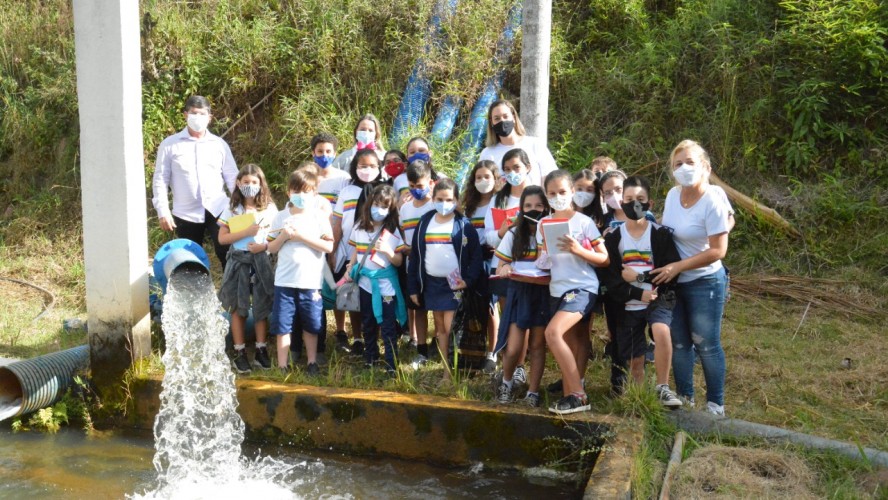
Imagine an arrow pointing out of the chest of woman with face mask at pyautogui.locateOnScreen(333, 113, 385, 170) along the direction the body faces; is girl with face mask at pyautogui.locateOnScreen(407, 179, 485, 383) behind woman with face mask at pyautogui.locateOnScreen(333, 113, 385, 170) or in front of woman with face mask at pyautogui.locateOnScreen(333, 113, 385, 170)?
in front

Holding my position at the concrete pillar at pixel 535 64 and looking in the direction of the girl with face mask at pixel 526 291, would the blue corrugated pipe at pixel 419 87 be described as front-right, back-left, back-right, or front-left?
back-right

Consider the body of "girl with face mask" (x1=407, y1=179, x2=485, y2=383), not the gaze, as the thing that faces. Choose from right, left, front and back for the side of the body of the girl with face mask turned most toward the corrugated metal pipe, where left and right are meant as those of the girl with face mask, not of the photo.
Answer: right

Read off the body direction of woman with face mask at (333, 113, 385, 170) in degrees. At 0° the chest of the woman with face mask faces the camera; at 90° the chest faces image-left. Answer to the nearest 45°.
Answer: approximately 0°

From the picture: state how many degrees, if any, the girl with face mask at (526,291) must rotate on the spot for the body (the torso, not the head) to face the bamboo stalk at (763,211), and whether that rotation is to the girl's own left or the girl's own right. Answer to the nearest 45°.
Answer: approximately 135° to the girl's own left

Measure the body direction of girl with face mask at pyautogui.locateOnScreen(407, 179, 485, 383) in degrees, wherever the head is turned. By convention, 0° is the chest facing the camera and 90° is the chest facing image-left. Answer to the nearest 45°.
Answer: approximately 0°

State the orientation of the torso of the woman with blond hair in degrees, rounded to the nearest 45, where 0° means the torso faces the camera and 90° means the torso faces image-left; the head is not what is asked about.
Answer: approximately 45°

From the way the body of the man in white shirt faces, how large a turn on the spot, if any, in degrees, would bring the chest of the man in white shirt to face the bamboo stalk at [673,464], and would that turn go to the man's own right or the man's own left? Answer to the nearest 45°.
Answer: approximately 45° to the man's own left

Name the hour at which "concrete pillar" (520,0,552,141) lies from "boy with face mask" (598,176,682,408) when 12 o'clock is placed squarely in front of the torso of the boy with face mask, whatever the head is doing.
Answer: The concrete pillar is roughly at 5 o'clock from the boy with face mask.
